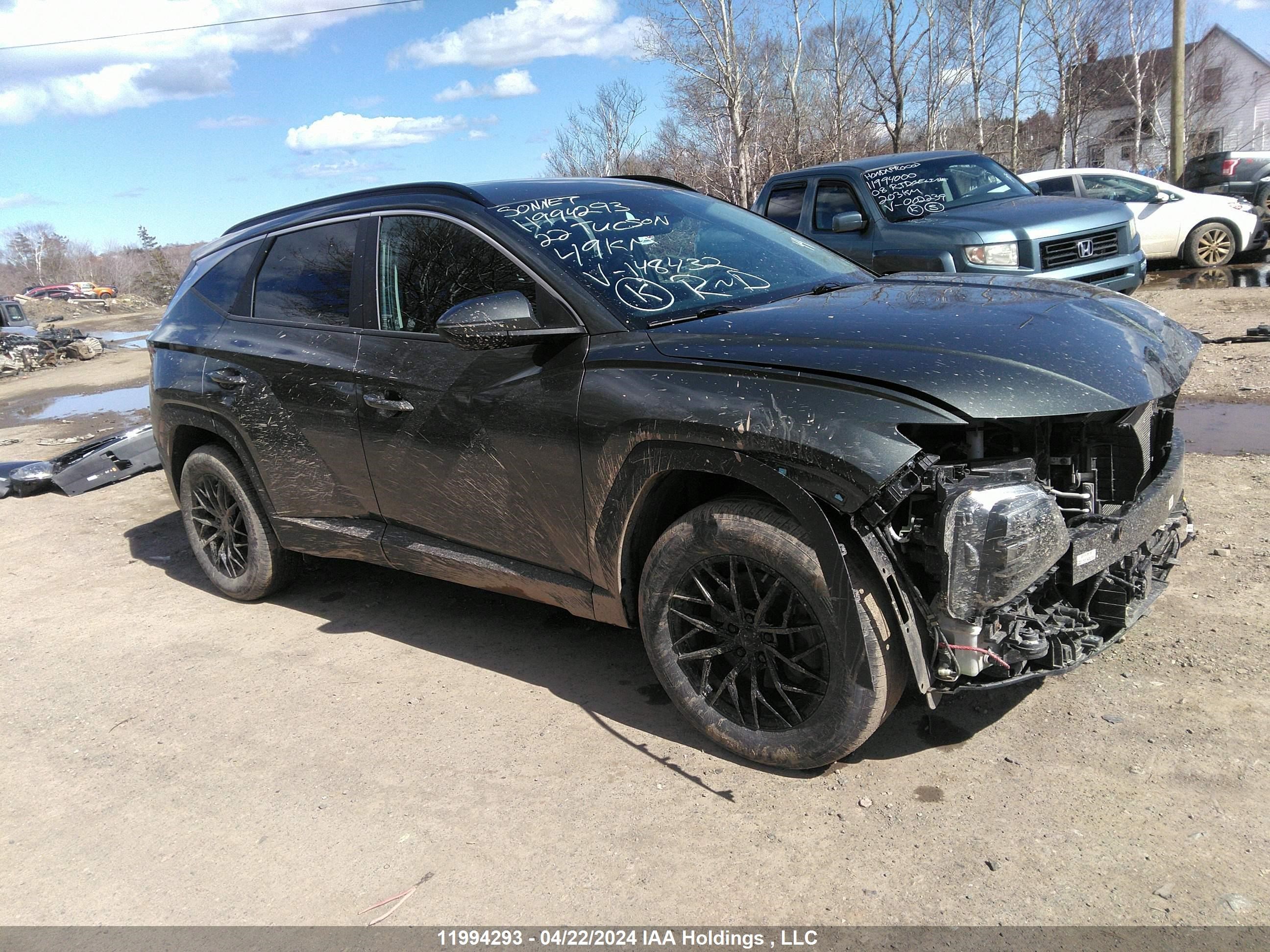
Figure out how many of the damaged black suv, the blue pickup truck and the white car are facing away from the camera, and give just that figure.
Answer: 0

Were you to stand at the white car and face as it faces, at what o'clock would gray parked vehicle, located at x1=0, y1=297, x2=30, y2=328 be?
The gray parked vehicle is roughly at 6 o'clock from the white car.

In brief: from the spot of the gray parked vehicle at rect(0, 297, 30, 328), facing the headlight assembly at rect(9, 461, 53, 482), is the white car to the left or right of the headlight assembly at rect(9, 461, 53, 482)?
left

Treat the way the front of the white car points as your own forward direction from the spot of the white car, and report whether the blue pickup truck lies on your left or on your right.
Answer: on your right

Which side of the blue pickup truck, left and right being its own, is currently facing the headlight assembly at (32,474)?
right

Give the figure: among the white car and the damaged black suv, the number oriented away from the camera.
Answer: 0

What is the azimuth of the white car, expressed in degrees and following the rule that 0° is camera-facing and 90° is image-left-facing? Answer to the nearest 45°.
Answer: approximately 270°

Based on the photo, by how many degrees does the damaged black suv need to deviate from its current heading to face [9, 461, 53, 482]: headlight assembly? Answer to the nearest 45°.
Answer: approximately 180°

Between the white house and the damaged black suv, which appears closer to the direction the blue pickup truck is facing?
the damaged black suv

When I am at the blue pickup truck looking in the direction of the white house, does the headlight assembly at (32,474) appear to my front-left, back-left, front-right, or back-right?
back-left

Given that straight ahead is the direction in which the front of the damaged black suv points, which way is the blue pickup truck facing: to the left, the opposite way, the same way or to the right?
the same way

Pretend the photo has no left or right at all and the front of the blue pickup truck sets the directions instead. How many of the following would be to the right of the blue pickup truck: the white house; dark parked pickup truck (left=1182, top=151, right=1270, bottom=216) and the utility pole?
0

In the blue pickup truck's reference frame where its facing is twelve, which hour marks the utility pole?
The utility pole is roughly at 8 o'clock from the blue pickup truck.

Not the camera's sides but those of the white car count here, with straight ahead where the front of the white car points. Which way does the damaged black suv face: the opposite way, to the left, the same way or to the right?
the same way

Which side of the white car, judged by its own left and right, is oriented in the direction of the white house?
left

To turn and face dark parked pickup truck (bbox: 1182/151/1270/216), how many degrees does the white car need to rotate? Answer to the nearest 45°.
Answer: approximately 90° to its left

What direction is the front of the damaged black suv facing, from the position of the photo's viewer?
facing the viewer and to the right of the viewer

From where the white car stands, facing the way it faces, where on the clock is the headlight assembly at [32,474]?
The headlight assembly is roughly at 4 o'clock from the white car.

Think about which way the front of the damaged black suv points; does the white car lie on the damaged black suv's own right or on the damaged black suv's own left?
on the damaged black suv's own left

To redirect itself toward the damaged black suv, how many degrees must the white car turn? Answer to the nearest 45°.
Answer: approximately 90° to its right
